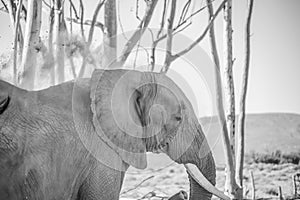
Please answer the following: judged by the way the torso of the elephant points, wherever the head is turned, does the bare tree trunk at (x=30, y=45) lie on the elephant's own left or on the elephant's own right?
on the elephant's own left

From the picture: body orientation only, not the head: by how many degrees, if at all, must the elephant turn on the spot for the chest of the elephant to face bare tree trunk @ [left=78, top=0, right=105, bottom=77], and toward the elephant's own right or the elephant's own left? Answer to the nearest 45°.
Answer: approximately 90° to the elephant's own left

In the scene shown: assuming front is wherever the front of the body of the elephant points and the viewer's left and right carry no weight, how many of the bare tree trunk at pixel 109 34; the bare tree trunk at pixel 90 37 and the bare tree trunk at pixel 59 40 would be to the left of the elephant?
3

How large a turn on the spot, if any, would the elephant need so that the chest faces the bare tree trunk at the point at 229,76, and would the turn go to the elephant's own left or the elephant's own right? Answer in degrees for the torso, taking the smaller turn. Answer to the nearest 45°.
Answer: approximately 45° to the elephant's own left

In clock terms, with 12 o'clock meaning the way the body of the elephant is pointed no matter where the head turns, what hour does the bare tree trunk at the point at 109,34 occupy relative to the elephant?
The bare tree trunk is roughly at 9 o'clock from the elephant.

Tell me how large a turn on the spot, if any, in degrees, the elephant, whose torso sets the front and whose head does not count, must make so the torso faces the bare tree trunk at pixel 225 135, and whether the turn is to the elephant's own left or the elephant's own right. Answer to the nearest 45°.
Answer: approximately 45° to the elephant's own left

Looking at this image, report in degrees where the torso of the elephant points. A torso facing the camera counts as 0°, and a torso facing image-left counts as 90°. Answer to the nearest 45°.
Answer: approximately 270°

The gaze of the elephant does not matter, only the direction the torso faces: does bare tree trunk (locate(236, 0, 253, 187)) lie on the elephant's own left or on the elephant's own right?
on the elephant's own left
